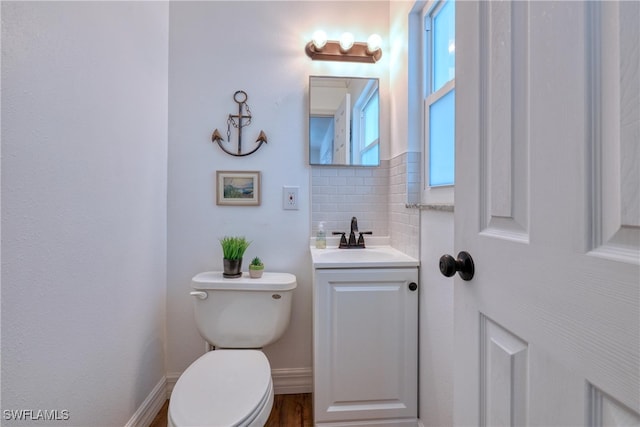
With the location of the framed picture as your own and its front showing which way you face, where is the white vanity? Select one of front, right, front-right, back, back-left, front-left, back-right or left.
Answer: front-left

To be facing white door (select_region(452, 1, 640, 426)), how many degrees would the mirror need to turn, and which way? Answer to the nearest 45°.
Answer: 0° — it already faces it

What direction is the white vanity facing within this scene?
toward the camera

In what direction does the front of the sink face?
toward the camera

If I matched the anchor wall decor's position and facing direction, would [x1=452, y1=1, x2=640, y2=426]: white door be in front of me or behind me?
in front

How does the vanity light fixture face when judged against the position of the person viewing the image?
facing the viewer
